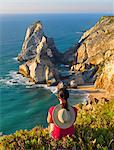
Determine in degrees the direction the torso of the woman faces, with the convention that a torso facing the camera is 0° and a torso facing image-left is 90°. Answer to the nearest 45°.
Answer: approximately 180°
